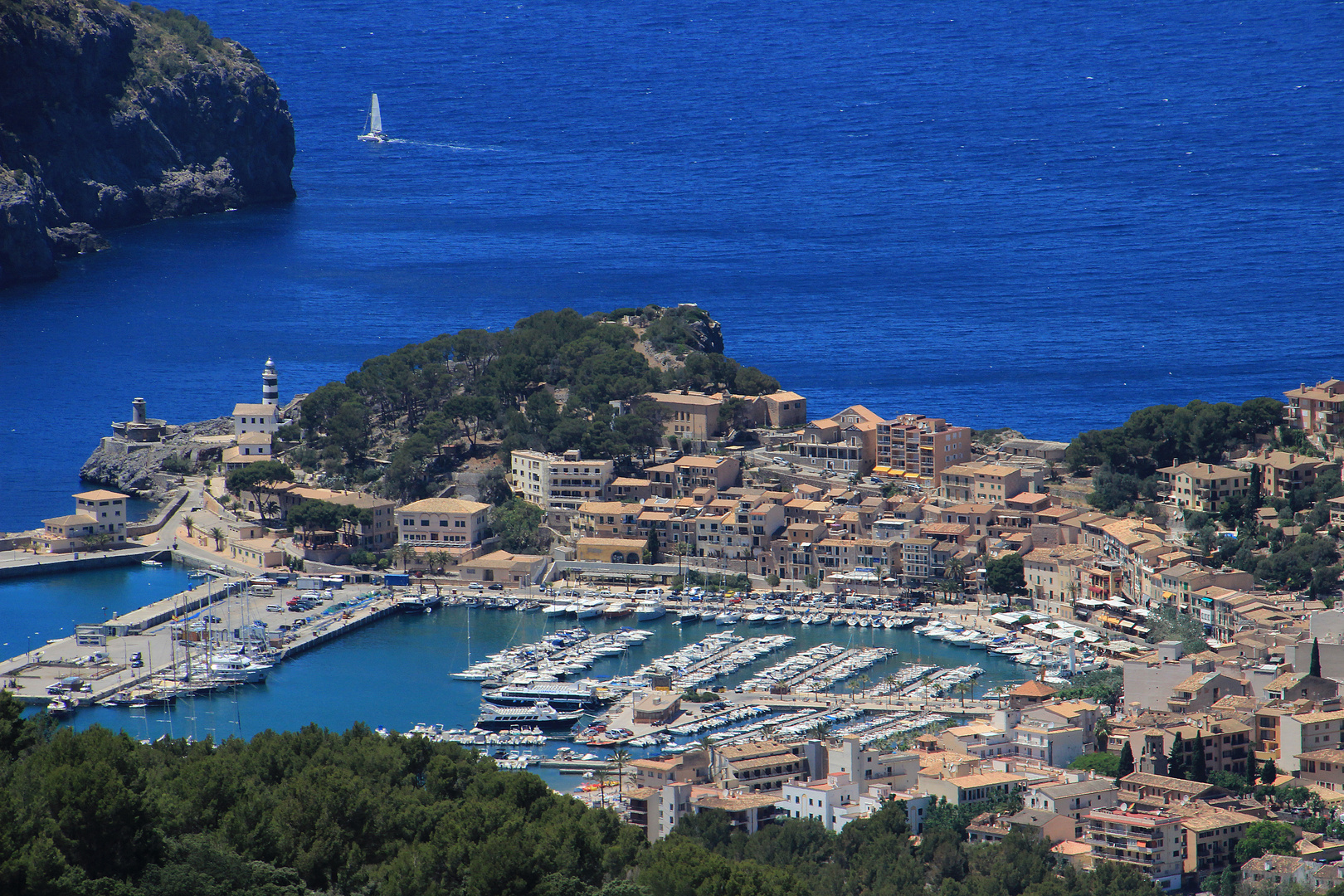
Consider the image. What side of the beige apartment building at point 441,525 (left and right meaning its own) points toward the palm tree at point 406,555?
front

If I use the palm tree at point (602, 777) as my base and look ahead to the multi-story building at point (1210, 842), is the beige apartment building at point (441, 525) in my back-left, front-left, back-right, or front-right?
back-left

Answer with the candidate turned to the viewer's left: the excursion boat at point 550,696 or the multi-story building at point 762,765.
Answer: the excursion boat

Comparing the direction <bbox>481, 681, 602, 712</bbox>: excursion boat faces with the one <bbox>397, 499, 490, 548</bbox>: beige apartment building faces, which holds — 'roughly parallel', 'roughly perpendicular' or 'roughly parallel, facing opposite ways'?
roughly perpendicular

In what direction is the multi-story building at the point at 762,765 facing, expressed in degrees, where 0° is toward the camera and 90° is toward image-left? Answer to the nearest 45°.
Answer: approximately 0°

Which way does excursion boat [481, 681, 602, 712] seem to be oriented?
to the viewer's left

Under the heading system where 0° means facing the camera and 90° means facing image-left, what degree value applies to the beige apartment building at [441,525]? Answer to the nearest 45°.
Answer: approximately 0°

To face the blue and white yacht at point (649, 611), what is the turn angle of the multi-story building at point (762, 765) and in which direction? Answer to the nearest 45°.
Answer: approximately 180°

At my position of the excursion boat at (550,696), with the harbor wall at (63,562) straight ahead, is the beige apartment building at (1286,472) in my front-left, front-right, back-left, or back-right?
back-right

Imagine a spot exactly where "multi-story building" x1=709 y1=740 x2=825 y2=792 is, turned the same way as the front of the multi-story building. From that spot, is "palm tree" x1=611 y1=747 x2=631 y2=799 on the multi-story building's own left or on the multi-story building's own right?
on the multi-story building's own right

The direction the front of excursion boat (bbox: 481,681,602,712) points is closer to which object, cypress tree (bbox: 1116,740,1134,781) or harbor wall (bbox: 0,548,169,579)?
the harbor wall
